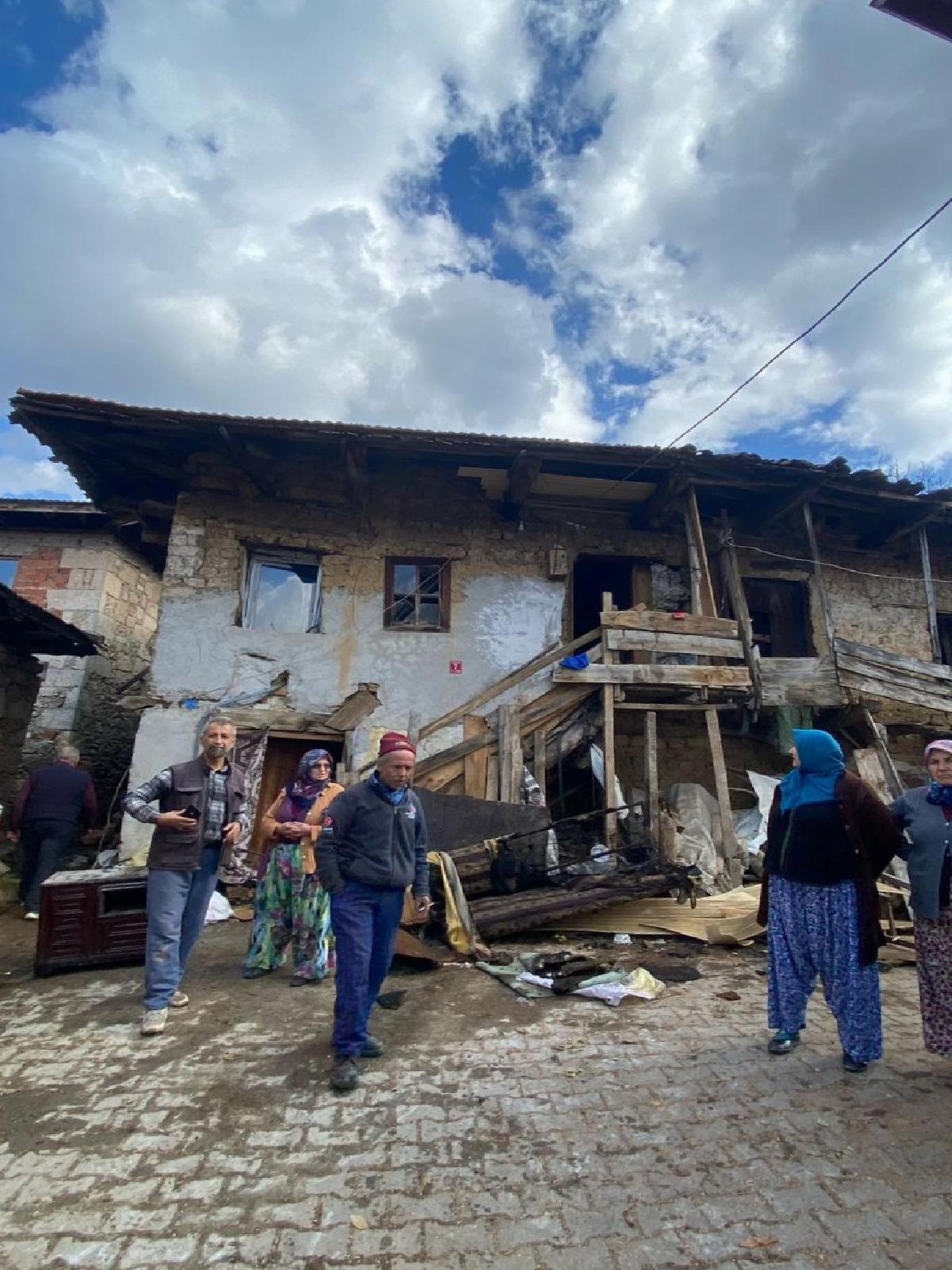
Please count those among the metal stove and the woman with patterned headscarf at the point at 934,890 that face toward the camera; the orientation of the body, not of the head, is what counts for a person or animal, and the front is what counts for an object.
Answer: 2

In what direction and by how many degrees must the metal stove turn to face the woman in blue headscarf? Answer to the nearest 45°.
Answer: approximately 45° to its left

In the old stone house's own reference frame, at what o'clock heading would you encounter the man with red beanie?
The man with red beanie is roughly at 12 o'clock from the old stone house.

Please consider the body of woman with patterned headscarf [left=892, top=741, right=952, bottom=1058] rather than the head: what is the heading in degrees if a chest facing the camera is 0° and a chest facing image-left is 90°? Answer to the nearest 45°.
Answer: approximately 0°

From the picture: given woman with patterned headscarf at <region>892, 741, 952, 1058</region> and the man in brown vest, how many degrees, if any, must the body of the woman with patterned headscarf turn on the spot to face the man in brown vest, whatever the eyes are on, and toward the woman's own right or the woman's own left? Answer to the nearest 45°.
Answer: approximately 45° to the woman's own right

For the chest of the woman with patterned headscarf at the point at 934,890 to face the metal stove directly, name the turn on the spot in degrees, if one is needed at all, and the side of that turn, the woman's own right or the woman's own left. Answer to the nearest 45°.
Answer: approximately 90° to the woman's own right

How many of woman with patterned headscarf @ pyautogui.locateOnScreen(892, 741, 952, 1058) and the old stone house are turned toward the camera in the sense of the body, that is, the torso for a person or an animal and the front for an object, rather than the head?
2

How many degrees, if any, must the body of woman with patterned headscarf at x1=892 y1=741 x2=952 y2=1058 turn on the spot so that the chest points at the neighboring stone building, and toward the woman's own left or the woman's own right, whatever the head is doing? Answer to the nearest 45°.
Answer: approximately 90° to the woman's own right
